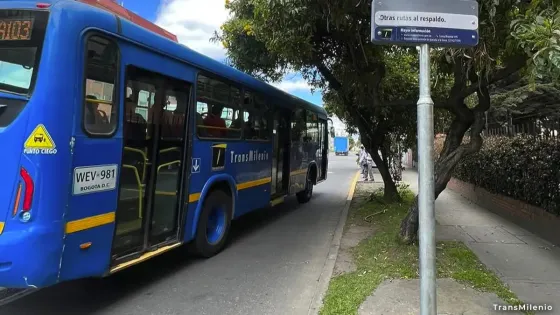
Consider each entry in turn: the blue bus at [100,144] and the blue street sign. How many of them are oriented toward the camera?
1

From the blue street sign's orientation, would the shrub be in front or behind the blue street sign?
behind

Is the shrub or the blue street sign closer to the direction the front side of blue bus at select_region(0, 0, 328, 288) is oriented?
the shrub

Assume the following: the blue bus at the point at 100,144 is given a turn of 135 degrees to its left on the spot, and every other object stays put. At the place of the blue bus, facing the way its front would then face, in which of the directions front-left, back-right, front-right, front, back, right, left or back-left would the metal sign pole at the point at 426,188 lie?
back-left

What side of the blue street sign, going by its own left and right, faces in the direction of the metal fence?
back

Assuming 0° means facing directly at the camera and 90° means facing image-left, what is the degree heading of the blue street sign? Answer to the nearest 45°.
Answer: approximately 0°

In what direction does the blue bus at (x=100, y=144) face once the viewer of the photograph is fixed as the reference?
facing away from the viewer and to the right of the viewer
